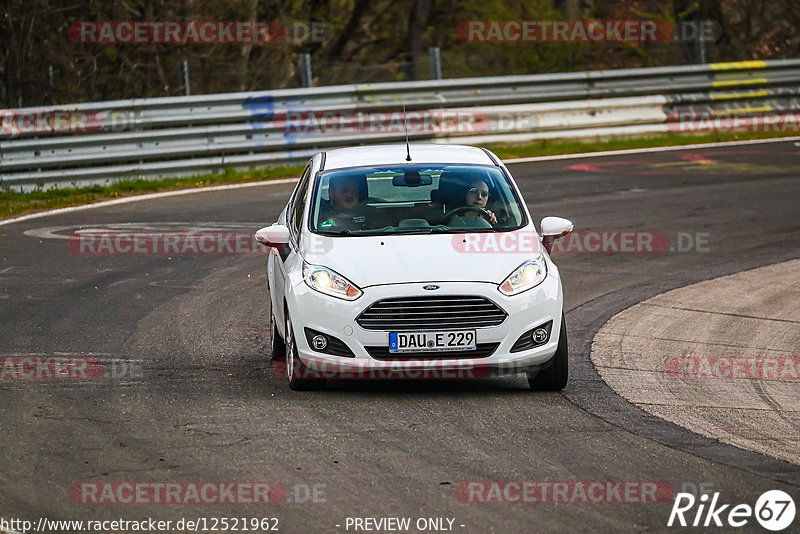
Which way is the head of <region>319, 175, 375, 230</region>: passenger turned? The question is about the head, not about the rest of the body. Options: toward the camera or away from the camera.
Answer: toward the camera

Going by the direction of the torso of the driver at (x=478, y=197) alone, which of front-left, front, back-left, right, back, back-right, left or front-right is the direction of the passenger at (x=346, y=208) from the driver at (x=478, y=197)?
right

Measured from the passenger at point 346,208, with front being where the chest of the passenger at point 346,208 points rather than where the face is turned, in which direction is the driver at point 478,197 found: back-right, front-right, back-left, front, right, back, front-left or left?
left

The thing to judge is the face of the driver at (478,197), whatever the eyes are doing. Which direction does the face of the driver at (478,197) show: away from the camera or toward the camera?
toward the camera

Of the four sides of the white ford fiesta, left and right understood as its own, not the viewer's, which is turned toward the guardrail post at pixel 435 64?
back

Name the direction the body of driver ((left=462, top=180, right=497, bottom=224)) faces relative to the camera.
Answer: toward the camera

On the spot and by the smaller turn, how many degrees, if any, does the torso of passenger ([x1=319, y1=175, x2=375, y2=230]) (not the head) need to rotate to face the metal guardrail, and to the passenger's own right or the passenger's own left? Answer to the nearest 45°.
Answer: approximately 180°

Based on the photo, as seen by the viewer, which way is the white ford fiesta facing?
toward the camera

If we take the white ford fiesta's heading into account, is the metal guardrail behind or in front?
behind

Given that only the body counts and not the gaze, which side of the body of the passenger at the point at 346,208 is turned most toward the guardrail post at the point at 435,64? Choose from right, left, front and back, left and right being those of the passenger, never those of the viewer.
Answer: back

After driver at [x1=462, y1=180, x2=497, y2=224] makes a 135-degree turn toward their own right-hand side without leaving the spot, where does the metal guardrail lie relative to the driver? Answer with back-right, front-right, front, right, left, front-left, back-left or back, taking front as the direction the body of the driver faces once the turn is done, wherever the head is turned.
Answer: front-right

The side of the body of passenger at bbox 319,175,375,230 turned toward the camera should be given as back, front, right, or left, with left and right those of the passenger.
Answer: front
